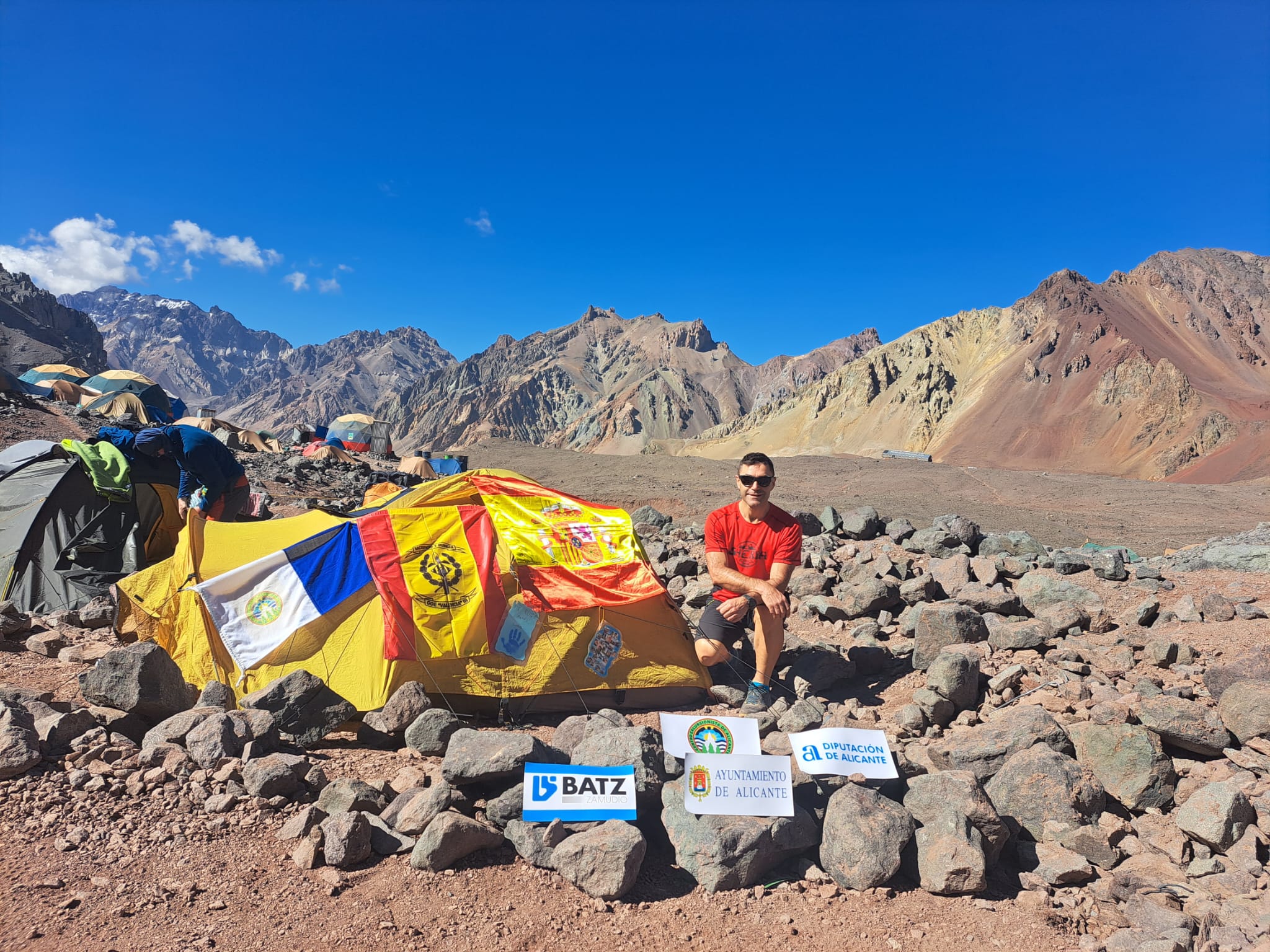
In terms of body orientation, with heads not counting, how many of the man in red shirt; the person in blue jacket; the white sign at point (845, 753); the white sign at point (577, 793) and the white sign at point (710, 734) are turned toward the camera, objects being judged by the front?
4

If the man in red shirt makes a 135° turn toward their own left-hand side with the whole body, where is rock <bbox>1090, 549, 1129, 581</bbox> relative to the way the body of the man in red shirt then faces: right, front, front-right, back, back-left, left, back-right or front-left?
front

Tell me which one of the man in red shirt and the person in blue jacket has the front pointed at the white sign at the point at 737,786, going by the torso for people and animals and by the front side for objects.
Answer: the man in red shirt

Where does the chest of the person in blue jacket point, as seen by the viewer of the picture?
to the viewer's left

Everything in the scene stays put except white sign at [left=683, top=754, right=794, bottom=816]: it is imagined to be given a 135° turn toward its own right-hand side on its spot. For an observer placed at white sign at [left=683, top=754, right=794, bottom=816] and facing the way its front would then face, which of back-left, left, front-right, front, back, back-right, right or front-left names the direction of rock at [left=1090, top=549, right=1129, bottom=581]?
right

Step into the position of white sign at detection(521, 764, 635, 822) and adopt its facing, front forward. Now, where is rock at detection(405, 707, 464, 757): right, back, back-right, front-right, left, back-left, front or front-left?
back-right

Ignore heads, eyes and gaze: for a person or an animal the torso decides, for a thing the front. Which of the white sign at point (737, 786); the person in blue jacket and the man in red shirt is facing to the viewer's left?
the person in blue jacket

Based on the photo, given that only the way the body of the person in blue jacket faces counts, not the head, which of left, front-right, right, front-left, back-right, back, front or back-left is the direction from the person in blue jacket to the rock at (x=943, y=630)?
back-left

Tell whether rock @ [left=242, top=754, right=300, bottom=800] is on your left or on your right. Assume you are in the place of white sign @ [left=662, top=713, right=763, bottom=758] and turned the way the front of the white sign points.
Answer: on your right
